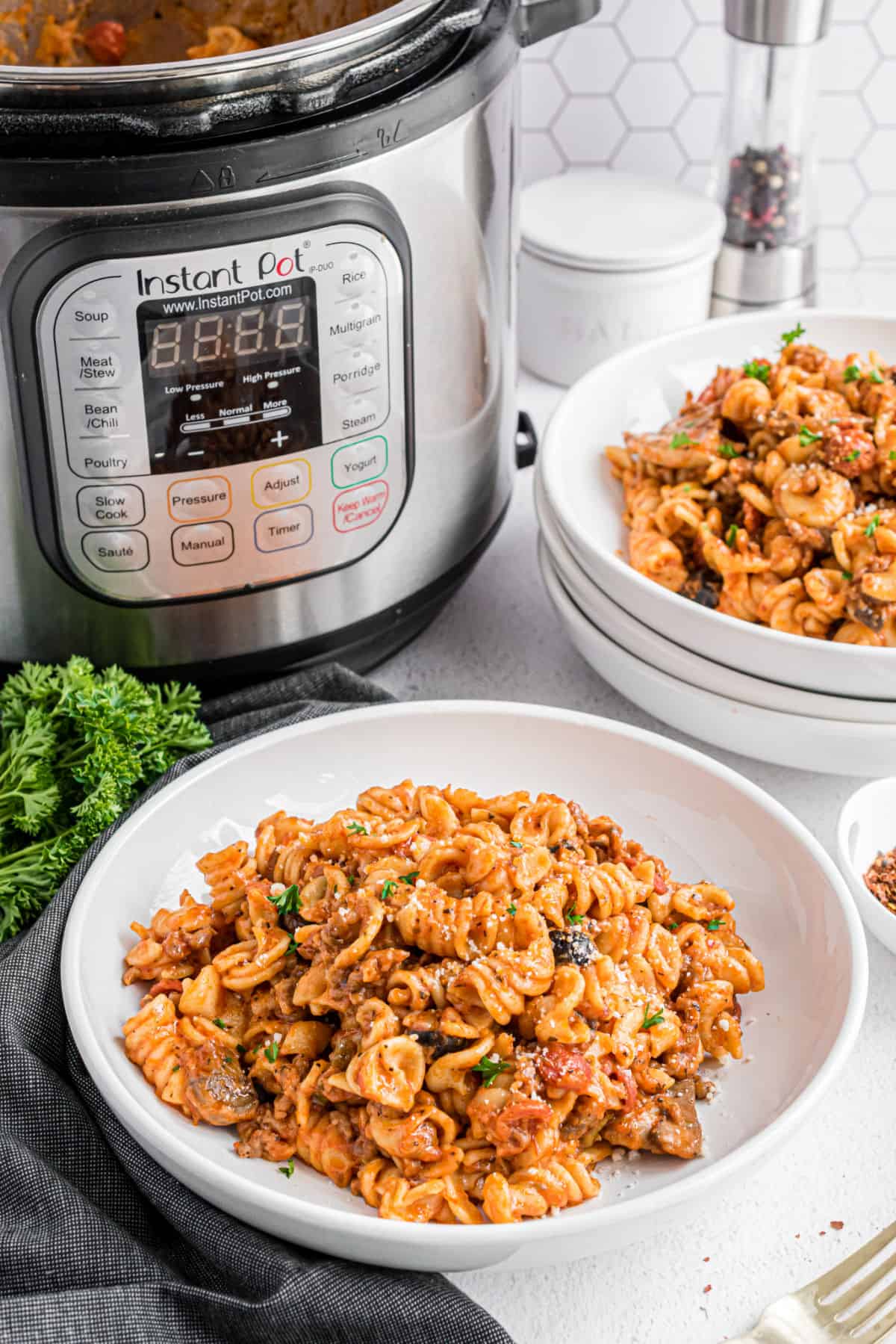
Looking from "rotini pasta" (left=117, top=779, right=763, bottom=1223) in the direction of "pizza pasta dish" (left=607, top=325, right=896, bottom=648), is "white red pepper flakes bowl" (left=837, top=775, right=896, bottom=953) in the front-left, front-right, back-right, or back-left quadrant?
front-right

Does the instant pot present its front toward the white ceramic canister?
no

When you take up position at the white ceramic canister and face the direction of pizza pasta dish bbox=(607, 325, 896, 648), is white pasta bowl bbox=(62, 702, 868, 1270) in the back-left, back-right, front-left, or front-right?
front-right

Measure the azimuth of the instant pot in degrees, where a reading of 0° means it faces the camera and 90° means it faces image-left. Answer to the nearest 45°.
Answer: approximately 0°

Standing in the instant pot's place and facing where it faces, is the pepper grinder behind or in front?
behind

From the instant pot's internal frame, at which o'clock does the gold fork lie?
The gold fork is roughly at 11 o'clock from the instant pot.

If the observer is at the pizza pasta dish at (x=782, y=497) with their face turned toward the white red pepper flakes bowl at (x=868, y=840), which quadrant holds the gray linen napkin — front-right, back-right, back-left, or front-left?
front-right
